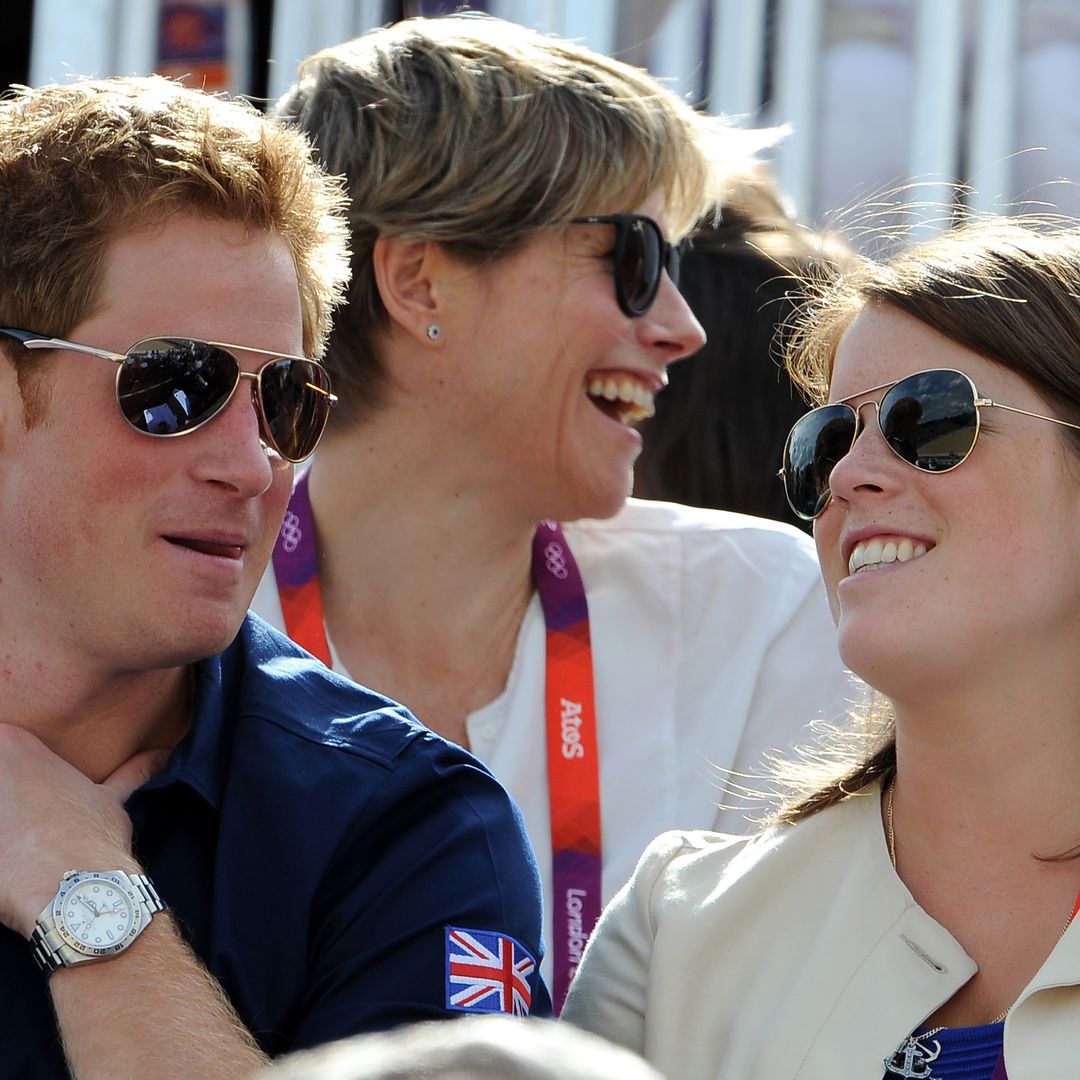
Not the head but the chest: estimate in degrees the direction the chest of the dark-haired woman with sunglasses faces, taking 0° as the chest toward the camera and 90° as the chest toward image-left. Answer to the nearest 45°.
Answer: approximately 45°

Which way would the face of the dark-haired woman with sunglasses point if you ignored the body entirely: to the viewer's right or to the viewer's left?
to the viewer's left

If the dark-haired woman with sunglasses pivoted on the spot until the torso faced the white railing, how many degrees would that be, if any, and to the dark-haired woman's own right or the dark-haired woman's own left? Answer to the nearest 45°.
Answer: approximately 135° to the dark-haired woman's own right

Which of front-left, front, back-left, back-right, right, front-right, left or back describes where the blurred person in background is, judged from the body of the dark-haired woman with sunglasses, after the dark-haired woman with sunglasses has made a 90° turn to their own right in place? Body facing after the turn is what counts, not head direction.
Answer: front-right
